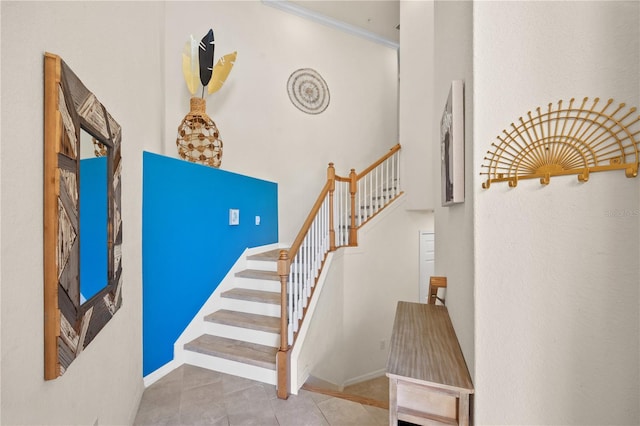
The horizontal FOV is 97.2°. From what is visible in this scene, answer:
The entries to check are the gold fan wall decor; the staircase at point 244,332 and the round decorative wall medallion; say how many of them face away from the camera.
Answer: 0

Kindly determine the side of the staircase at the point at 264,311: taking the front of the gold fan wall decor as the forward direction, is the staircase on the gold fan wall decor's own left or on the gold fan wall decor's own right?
on the gold fan wall decor's own right

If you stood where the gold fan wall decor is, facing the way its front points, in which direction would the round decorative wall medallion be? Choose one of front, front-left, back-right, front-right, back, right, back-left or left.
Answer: right

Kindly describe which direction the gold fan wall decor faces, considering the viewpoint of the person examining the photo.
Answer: facing the viewer and to the left of the viewer

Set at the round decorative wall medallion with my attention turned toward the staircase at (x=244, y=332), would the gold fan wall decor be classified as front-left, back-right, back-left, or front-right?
front-left

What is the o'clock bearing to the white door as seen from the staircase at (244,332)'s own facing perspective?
The white door is roughly at 7 o'clock from the staircase.

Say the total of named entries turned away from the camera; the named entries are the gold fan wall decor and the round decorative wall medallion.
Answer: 0

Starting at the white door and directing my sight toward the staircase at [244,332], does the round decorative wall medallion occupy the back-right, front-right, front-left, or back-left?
front-right

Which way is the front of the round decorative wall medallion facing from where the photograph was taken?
facing the viewer and to the right of the viewer

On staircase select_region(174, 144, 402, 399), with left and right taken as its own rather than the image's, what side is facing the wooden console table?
left

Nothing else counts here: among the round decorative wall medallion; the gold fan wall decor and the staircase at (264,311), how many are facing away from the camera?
0

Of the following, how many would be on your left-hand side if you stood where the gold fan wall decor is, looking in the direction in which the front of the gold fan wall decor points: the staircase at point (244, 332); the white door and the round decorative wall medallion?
0

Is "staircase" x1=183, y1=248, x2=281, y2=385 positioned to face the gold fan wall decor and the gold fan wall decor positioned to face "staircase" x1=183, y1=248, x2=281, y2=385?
no
